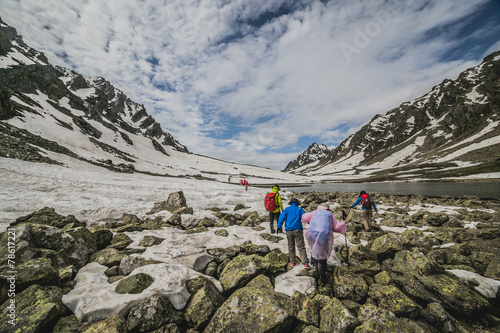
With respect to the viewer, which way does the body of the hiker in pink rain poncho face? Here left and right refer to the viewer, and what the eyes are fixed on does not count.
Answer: facing away from the viewer

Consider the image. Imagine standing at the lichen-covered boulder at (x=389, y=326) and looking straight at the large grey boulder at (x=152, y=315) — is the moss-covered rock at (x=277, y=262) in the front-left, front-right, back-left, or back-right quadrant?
front-right

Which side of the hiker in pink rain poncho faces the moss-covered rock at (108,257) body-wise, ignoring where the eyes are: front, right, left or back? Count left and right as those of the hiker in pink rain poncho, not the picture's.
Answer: left

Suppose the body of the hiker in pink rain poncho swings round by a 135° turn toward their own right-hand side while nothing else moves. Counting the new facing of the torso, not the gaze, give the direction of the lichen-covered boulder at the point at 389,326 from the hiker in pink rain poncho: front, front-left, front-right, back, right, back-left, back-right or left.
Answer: front

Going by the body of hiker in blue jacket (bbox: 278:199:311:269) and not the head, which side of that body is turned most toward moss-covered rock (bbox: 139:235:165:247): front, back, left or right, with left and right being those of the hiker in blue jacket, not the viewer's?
left

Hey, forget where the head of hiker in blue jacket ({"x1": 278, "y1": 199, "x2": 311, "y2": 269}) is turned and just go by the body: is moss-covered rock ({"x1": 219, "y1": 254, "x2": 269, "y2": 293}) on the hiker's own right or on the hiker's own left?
on the hiker's own left

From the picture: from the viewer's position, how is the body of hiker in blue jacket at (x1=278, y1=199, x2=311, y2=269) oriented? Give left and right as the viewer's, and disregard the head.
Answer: facing away from the viewer

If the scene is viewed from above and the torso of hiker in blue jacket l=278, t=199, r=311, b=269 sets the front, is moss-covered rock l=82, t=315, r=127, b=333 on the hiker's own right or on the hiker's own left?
on the hiker's own left

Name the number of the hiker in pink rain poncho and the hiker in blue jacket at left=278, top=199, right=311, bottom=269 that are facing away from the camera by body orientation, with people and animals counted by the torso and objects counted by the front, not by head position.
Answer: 2

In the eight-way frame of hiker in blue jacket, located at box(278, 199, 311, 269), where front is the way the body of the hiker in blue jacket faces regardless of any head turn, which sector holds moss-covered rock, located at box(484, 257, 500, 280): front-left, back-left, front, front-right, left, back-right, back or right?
right

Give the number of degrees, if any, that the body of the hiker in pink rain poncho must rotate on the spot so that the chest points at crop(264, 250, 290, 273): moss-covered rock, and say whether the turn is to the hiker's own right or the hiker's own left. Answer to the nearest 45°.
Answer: approximately 90° to the hiker's own left

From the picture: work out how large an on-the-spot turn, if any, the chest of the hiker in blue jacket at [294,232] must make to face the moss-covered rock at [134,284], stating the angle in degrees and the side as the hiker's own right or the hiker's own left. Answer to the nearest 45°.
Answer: approximately 135° to the hiker's own left

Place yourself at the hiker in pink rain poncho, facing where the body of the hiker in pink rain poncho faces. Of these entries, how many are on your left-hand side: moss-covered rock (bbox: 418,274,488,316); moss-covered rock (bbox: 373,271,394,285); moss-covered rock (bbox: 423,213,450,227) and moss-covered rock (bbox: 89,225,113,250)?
1

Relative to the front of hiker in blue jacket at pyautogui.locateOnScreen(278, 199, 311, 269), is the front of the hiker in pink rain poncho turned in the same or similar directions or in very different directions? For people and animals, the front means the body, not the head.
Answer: same or similar directions
